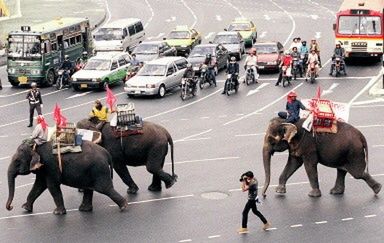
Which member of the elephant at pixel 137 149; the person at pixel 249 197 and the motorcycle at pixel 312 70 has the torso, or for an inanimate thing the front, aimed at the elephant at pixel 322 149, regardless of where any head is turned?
the motorcycle

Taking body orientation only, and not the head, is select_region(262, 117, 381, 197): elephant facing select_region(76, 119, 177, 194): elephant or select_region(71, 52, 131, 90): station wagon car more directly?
the elephant

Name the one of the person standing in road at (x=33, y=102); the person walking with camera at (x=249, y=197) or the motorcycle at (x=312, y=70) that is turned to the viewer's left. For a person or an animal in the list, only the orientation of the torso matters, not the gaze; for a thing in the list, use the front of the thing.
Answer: the person walking with camera at (x=249, y=197)

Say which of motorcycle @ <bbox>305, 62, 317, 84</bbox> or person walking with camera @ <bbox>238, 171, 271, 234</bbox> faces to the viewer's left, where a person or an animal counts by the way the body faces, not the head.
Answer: the person walking with camera

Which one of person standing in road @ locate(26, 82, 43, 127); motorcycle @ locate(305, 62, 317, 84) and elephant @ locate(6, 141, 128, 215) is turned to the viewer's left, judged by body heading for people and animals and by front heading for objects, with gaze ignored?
the elephant

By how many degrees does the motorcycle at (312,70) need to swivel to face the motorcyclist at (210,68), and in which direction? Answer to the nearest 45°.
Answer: approximately 90° to its right

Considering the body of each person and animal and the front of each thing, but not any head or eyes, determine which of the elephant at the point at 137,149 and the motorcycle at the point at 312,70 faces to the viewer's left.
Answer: the elephant

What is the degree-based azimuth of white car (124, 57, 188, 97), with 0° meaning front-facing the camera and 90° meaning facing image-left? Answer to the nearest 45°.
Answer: approximately 45°

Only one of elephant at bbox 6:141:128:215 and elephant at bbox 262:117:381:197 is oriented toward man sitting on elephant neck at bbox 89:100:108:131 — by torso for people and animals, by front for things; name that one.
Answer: elephant at bbox 262:117:381:197

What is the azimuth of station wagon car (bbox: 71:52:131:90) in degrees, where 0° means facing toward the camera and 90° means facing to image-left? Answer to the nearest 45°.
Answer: approximately 45°

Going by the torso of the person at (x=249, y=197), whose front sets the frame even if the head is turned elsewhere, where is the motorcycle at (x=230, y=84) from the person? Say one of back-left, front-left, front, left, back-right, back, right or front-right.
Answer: right

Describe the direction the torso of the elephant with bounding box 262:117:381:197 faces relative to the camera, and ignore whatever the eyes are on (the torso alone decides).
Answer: to the viewer's left

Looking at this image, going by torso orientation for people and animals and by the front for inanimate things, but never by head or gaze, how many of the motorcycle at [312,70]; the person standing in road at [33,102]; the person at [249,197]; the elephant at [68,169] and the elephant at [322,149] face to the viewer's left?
3

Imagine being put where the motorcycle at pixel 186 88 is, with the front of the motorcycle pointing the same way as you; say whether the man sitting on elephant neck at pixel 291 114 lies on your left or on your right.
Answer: on your left
